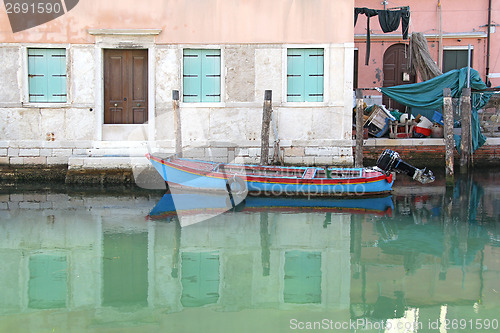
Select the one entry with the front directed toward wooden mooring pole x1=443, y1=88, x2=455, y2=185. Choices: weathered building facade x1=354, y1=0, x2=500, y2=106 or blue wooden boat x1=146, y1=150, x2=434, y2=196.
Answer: the weathered building facade

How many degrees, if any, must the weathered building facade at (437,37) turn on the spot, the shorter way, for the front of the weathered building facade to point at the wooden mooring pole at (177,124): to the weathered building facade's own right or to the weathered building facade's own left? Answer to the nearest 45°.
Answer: approximately 45° to the weathered building facade's own right

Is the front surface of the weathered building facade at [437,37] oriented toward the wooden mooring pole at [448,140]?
yes

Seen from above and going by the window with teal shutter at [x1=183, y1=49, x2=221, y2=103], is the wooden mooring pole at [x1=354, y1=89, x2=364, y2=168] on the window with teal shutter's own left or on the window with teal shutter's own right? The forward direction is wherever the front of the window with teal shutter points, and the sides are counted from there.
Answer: on the window with teal shutter's own left

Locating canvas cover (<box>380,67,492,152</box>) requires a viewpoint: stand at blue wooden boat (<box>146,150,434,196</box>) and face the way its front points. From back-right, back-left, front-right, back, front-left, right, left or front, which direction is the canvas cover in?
back-right

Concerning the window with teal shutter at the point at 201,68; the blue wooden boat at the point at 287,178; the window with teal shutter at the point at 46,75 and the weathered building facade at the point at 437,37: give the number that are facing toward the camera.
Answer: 3

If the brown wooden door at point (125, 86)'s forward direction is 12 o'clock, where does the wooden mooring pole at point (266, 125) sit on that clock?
The wooden mooring pole is roughly at 10 o'clock from the brown wooden door.

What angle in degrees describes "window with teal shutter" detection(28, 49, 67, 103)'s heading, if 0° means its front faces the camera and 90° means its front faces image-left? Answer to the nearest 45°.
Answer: approximately 0°

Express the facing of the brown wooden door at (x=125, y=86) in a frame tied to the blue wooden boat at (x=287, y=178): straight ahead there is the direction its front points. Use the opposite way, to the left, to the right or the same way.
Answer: to the left

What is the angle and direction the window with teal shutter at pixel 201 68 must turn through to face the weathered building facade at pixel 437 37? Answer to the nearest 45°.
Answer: approximately 135° to its left

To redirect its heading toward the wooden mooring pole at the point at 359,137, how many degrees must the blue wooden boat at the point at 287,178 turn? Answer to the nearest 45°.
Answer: approximately 135° to its right
